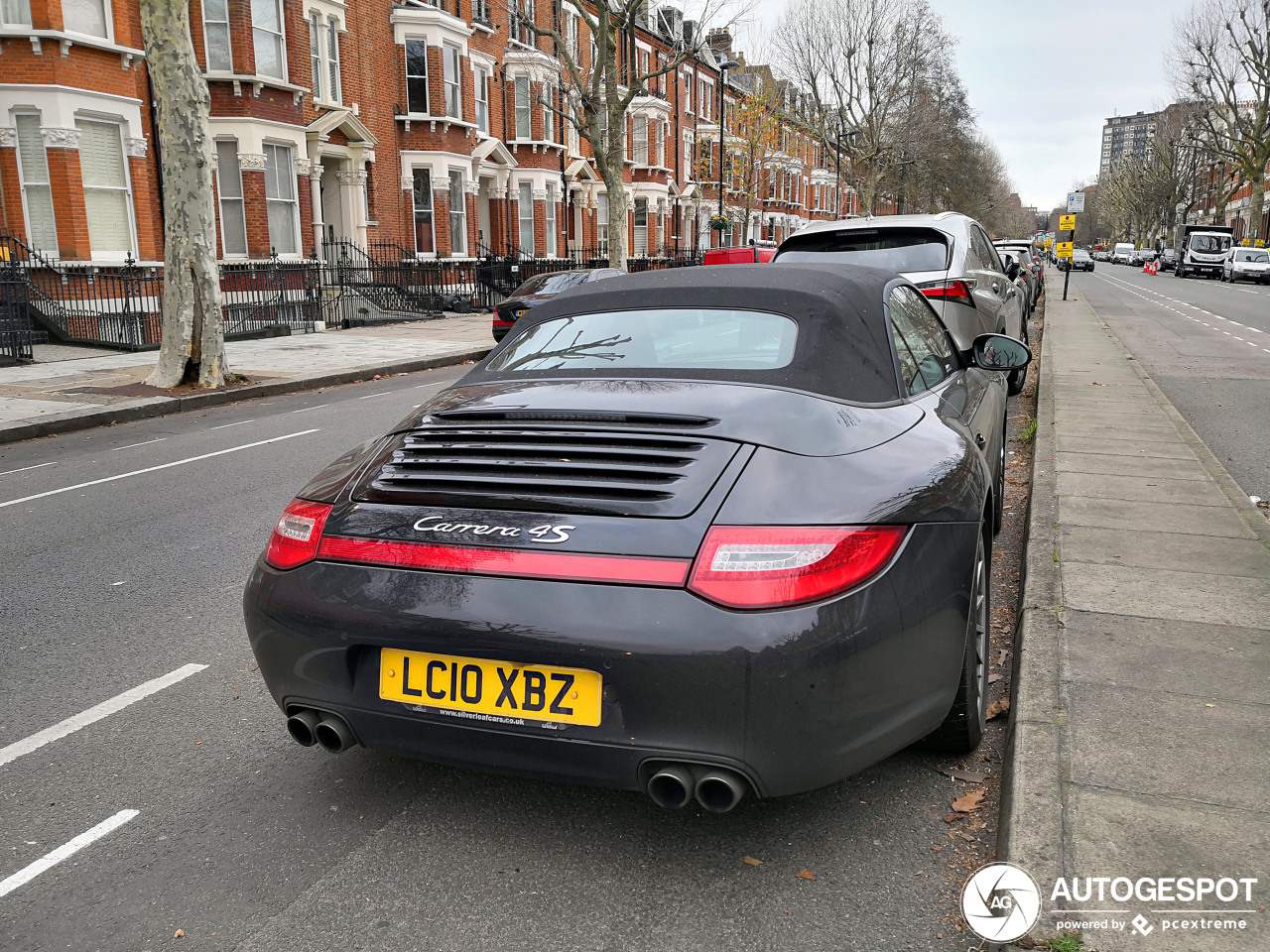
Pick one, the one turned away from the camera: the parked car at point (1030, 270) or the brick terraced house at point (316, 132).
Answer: the parked car

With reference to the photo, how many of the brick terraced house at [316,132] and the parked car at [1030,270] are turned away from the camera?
1

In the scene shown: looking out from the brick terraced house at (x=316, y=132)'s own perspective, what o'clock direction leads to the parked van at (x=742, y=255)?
The parked van is roughly at 11 o'clock from the brick terraced house.

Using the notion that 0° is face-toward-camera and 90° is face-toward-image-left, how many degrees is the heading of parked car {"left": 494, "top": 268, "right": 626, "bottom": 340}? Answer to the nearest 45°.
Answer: approximately 225°

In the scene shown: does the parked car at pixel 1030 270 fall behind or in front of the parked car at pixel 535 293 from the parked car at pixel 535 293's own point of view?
in front

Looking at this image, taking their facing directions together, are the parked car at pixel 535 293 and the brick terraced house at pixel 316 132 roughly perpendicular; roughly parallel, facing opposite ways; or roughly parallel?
roughly perpendicular

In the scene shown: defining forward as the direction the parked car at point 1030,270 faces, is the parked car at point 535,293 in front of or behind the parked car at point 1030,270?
behind

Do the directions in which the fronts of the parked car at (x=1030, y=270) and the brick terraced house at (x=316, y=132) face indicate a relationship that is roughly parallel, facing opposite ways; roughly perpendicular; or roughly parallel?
roughly perpendicular

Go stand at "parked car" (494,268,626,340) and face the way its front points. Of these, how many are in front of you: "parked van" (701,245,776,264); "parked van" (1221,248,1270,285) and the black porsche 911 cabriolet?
2

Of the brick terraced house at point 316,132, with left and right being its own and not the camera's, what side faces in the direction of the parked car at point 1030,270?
front

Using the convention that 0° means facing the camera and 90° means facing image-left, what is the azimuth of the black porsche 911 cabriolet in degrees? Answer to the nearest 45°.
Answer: approximately 225°

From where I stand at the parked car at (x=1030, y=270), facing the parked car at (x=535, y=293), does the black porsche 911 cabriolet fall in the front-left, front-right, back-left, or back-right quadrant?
front-left

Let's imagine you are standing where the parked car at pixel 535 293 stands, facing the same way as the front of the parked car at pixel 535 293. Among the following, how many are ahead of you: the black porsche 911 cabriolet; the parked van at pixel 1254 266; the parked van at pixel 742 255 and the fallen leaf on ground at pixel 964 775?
2

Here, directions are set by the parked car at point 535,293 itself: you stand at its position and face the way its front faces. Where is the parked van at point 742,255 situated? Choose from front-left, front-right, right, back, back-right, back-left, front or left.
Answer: front

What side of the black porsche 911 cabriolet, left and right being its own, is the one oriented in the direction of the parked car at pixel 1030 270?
front

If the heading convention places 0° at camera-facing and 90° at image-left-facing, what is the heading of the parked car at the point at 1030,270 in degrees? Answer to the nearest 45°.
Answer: approximately 180°

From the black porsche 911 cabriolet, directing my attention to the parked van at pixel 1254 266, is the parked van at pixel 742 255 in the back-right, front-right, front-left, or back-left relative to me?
front-left

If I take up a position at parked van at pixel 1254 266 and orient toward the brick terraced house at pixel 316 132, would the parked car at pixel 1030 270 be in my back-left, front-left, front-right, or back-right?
front-left

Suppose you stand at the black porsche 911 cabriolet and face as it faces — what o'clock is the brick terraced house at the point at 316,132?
The brick terraced house is roughly at 10 o'clock from the black porsche 911 cabriolet.
